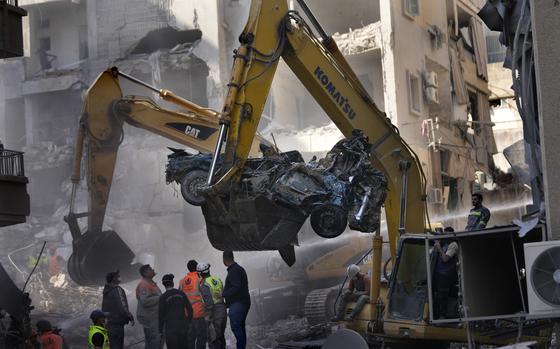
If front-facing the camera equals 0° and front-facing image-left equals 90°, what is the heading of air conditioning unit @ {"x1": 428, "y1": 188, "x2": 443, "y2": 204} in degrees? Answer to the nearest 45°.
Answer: approximately 45°

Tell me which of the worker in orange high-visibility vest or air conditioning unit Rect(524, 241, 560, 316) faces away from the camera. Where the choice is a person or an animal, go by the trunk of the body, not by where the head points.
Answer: the worker in orange high-visibility vest

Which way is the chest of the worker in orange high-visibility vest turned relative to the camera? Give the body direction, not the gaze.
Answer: away from the camera

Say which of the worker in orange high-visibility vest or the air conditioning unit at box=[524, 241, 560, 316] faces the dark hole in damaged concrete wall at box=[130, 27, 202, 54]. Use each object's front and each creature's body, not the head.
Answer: the worker in orange high-visibility vest

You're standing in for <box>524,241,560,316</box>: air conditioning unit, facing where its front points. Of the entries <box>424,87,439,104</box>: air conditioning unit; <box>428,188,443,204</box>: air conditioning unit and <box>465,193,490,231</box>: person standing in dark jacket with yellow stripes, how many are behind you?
3

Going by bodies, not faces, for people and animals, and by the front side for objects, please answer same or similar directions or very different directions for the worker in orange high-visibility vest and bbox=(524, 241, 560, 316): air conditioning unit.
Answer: very different directions

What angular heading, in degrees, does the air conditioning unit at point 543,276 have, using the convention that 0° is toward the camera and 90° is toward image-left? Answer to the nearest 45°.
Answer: approximately 0°

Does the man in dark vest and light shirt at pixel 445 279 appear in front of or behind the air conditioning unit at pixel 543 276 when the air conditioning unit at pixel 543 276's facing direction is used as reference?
behind

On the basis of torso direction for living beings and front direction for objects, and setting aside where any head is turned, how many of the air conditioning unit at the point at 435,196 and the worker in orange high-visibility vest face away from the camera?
1
